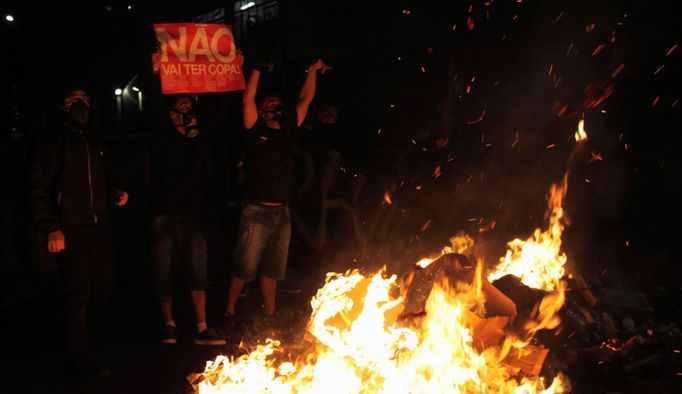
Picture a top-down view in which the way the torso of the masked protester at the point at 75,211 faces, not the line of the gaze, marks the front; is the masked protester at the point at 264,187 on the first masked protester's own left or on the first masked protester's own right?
on the first masked protester's own left

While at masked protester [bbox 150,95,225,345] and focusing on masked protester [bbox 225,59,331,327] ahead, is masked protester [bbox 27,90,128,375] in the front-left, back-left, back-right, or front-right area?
back-right

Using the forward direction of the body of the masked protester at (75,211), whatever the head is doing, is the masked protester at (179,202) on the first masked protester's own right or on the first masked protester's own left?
on the first masked protester's own left

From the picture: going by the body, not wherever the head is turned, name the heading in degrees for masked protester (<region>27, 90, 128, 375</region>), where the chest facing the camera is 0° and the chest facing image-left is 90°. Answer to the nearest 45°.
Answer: approximately 315°

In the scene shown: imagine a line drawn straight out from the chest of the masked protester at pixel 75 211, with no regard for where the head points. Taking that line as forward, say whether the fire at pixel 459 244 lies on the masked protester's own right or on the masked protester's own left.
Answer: on the masked protester's own left

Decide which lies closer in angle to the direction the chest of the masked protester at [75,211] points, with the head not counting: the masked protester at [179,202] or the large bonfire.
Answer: the large bonfire

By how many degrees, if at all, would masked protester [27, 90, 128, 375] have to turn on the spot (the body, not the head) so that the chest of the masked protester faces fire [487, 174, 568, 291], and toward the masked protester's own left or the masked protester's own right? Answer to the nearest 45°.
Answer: approximately 45° to the masked protester's own left
